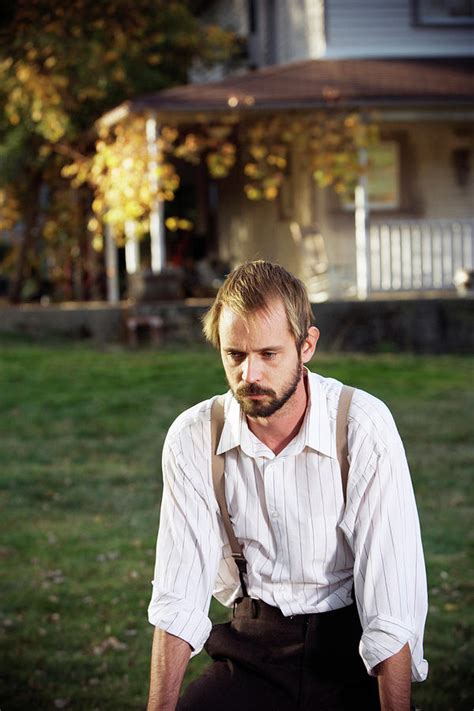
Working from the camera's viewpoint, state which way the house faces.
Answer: facing the viewer

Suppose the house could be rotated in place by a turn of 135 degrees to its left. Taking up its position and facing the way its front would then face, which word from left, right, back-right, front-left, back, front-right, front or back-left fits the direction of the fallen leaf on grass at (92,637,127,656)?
back-right

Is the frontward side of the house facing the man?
yes

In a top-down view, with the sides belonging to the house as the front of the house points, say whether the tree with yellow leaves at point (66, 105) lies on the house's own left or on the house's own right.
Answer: on the house's own right

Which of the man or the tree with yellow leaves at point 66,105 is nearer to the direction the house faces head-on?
the man
